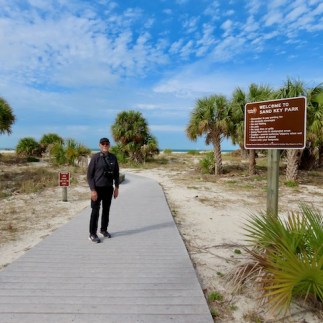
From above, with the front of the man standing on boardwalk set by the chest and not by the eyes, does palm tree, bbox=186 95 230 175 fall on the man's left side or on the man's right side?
on the man's left side

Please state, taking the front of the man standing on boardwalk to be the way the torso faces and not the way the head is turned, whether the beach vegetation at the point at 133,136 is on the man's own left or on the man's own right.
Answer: on the man's own left

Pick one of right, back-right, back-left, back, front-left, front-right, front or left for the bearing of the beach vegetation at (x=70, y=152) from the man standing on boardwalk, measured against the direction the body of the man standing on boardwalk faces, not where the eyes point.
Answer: back-left

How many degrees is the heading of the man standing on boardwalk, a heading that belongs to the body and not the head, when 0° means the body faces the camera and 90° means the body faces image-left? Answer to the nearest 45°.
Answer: approximately 315°

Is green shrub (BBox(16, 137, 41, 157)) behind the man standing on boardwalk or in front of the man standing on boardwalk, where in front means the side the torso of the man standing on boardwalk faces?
behind
